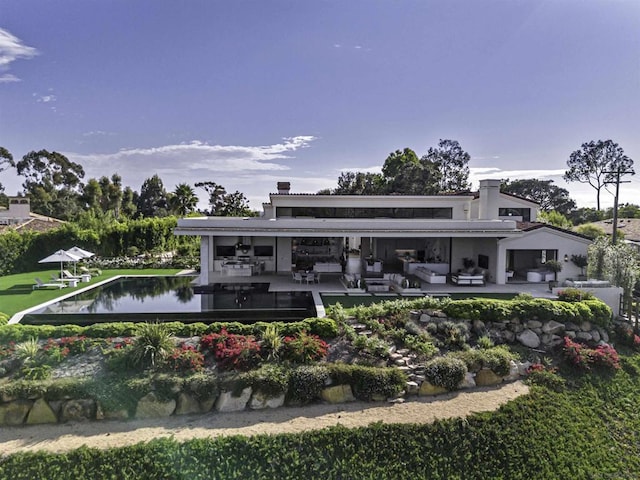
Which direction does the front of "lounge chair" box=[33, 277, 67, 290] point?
to the viewer's right

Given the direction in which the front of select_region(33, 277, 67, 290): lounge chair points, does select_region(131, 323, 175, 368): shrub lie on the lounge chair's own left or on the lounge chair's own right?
on the lounge chair's own right

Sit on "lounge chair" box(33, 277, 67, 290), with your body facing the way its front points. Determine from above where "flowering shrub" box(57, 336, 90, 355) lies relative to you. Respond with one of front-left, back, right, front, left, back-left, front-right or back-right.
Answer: right

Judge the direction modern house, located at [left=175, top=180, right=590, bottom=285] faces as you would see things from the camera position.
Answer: facing the viewer

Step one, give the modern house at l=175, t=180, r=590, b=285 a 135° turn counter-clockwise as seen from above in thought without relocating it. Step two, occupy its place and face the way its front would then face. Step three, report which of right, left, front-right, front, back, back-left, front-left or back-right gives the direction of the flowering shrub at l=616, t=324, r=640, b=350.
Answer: right

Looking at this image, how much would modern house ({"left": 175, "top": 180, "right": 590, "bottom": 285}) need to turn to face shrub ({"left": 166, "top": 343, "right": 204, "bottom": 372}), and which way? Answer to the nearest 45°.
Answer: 0° — it already faces it

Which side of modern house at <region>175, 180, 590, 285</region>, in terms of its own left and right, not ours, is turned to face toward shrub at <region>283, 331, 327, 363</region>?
front

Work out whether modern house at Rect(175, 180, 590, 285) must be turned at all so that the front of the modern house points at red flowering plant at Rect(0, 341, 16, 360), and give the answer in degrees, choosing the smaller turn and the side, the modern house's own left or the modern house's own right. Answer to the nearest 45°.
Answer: approximately 45° to the modern house's own right

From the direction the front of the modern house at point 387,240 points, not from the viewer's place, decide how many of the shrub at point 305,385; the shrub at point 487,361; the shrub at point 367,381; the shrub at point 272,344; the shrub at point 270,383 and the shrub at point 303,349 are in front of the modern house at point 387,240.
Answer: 6

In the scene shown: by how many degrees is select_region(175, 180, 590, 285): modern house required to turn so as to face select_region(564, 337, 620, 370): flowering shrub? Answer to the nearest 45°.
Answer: approximately 45° to its left

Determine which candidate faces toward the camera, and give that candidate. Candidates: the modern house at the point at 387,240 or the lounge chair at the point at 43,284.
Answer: the modern house

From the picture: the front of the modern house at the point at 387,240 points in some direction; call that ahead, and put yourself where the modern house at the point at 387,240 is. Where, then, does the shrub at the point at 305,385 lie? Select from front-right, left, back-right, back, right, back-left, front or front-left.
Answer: front

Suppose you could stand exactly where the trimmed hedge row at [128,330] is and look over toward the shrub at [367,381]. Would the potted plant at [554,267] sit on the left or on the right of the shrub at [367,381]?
left
